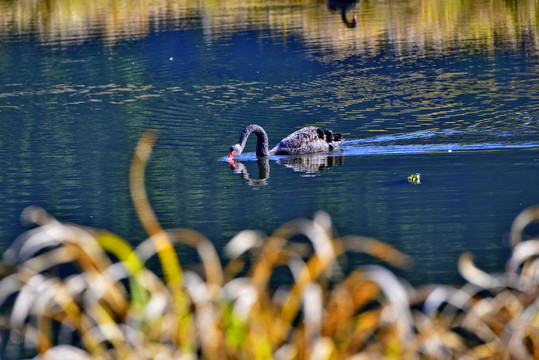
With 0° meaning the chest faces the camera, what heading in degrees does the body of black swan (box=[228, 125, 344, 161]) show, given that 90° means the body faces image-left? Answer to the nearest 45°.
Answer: approximately 90°
